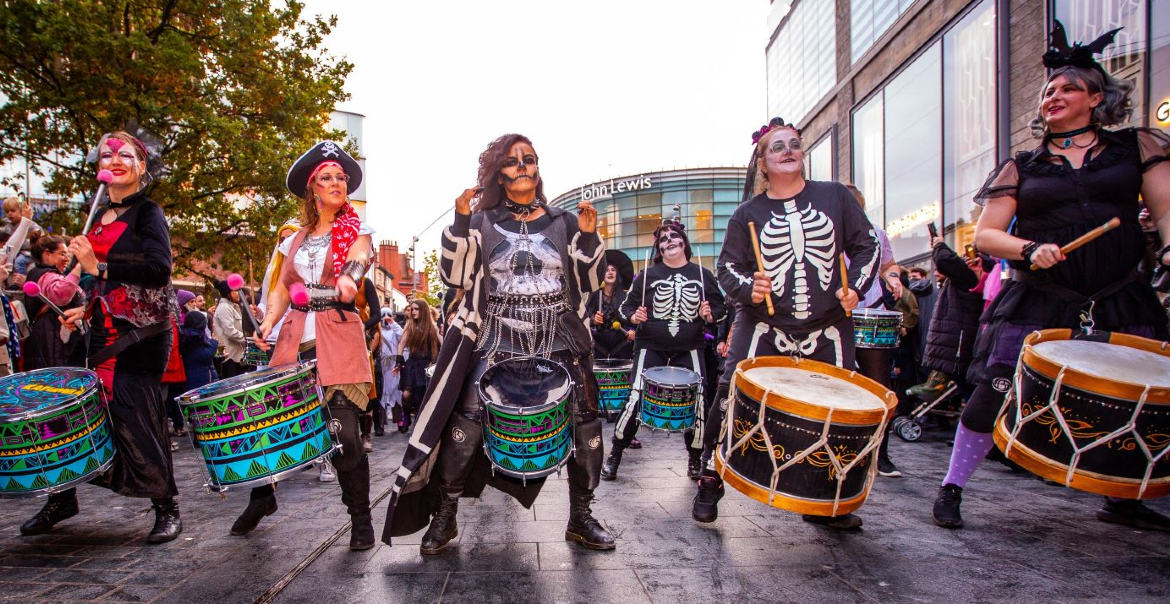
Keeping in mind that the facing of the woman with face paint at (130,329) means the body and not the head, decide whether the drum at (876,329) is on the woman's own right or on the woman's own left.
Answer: on the woman's own left

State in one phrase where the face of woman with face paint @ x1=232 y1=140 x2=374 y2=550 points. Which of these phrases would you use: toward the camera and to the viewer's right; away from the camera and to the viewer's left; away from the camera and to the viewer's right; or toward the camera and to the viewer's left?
toward the camera and to the viewer's right

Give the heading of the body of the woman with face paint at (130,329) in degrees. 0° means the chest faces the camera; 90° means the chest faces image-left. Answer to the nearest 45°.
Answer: approximately 45°

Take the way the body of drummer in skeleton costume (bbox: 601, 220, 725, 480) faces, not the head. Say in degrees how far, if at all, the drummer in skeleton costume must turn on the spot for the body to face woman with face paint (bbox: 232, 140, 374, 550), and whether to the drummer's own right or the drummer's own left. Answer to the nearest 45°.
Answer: approximately 45° to the drummer's own right

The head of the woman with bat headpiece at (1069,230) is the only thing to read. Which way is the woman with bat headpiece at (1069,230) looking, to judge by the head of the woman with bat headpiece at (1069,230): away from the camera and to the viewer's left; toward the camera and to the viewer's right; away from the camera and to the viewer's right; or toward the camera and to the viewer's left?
toward the camera and to the viewer's left

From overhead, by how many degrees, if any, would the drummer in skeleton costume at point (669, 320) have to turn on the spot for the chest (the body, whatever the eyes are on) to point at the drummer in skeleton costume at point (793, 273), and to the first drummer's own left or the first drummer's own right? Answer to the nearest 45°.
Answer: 0° — they already face them

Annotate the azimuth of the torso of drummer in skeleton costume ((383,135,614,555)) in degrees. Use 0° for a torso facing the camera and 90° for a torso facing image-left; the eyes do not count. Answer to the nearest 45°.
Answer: approximately 0°

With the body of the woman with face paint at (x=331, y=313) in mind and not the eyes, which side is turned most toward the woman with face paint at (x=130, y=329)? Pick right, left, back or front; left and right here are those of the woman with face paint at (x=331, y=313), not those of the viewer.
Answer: right

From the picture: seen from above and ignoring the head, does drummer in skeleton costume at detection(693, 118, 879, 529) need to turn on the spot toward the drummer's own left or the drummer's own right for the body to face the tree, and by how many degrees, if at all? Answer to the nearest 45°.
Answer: approximately 135° to the drummer's own right

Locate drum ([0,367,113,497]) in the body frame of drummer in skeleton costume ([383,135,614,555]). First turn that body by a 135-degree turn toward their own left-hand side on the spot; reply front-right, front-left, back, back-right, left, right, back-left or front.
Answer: back-left

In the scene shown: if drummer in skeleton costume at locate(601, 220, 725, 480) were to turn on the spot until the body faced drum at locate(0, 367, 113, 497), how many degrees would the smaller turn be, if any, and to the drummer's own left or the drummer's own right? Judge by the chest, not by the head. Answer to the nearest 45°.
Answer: approximately 45° to the drummer's own right

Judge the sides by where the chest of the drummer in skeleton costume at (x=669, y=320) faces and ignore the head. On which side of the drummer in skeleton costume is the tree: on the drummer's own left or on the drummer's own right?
on the drummer's own right
